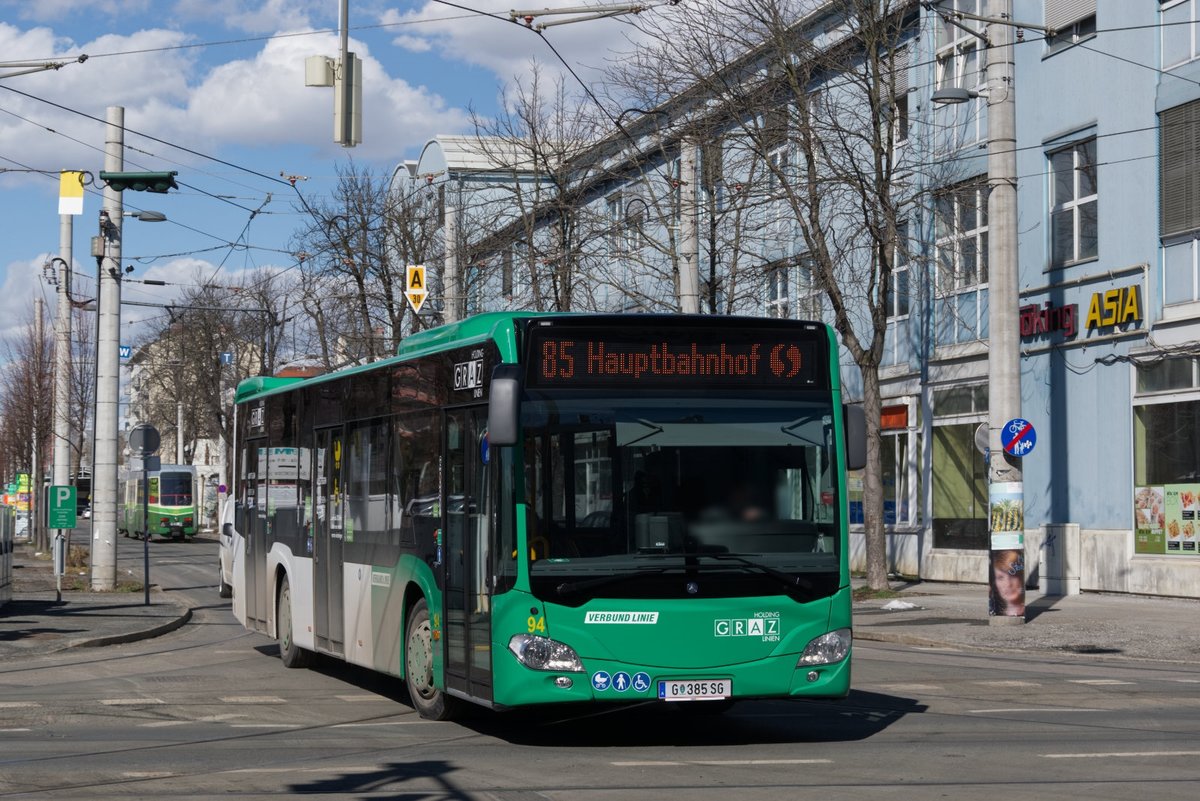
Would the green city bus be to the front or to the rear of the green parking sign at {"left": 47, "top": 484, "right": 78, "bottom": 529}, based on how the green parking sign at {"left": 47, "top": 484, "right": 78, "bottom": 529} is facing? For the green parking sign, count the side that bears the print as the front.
to the front

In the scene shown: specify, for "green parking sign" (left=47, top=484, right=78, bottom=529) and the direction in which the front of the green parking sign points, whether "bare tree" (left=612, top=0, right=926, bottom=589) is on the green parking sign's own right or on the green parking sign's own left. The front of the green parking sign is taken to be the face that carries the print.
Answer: on the green parking sign's own left

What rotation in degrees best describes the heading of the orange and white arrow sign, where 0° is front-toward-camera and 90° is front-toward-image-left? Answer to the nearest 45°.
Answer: approximately 0°

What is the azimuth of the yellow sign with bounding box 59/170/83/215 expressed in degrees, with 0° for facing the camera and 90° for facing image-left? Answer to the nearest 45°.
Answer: approximately 0°

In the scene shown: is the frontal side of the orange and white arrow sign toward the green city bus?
yes
